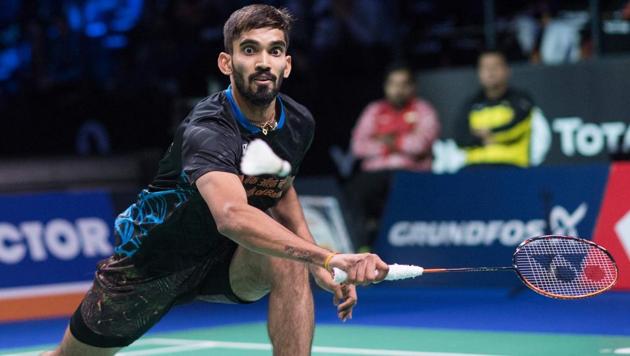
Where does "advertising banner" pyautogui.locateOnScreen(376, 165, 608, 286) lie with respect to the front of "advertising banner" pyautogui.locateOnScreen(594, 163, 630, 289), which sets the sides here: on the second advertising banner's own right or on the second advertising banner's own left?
on the second advertising banner's own right

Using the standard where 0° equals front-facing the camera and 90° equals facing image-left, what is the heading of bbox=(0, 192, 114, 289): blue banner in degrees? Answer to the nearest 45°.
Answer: approximately 0°

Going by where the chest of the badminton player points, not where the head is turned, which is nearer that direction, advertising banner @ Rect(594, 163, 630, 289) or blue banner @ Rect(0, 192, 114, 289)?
the advertising banner

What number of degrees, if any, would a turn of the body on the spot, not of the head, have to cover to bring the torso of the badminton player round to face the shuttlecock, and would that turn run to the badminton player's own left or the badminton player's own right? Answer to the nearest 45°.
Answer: approximately 45° to the badminton player's own right

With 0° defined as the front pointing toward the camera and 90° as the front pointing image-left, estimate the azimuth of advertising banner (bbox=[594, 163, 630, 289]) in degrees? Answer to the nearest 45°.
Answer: approximately 0°

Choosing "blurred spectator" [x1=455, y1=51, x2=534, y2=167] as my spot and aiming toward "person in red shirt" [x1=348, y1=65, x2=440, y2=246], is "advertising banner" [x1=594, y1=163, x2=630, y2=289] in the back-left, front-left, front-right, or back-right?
back-left

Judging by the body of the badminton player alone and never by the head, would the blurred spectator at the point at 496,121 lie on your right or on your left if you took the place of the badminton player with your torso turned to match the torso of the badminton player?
on your left
